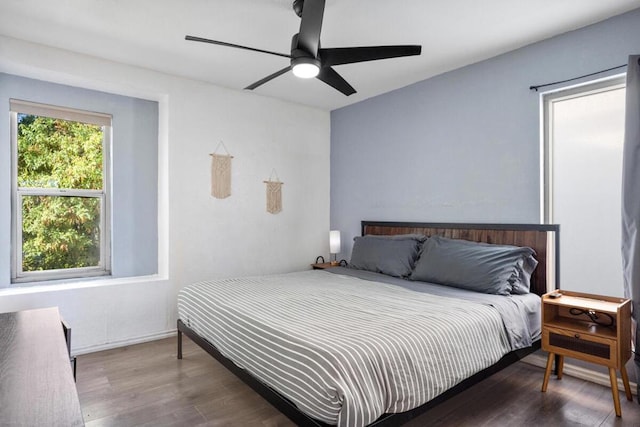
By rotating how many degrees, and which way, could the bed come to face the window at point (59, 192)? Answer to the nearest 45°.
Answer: approximately 45° to its right

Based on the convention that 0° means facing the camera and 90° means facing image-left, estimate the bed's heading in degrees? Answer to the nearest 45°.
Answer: approximately 45°

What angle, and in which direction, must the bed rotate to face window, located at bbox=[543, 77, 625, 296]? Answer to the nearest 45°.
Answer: approximately 180°

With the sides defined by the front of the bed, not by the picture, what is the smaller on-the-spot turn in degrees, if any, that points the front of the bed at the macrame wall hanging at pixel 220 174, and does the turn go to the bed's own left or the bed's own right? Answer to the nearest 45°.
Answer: approximately 90° to the bed's own right

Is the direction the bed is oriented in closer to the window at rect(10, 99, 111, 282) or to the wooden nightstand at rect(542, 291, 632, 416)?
the window

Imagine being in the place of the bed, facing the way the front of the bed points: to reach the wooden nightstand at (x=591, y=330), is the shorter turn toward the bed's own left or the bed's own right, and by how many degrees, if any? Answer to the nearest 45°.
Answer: approximately 135° to the bed's own left
